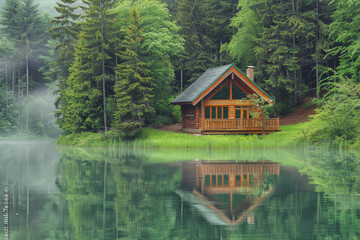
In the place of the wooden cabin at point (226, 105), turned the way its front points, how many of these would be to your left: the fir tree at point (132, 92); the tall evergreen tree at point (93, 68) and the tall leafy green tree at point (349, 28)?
1

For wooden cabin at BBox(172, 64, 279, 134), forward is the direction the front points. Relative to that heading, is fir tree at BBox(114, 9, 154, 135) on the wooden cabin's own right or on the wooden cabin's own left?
on the wooden cabin's own right

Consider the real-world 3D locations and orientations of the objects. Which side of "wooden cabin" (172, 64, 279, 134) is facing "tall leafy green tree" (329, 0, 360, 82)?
left

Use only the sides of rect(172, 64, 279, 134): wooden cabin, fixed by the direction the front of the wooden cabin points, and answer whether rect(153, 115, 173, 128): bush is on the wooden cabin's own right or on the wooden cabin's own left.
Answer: on the wooden cabin's own right

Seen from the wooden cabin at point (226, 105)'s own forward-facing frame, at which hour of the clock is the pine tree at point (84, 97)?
The pine tree is roughly at 3 o'clock from the wooden cabin.

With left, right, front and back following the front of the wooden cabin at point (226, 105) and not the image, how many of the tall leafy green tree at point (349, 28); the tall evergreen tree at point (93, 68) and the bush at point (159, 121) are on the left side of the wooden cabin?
1

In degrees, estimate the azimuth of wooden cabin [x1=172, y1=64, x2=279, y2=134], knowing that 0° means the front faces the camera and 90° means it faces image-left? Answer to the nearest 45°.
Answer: approximately 0°

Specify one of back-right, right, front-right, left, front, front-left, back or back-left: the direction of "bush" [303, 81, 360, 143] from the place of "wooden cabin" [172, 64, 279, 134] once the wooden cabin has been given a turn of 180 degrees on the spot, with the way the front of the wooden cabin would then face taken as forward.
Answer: back-right

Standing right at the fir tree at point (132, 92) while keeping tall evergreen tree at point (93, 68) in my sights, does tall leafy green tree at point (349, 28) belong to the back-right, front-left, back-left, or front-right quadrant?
back-right

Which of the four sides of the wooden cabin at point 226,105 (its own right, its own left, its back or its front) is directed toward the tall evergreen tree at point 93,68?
right
